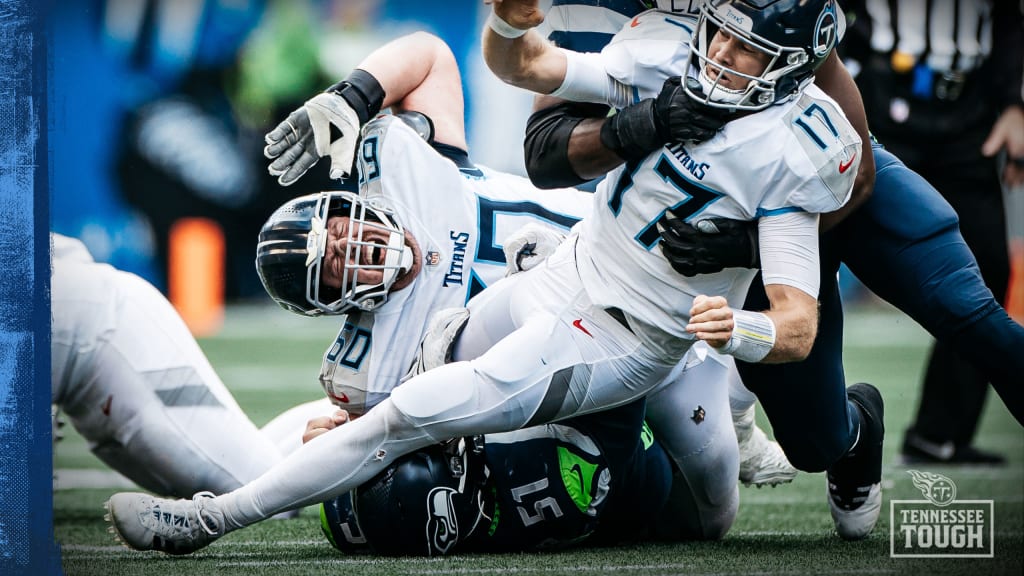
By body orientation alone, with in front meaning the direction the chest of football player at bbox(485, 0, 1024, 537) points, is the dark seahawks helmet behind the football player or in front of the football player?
in front

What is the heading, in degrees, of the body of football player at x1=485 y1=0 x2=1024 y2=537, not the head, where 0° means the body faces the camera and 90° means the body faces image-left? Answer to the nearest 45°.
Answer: approximately 45°

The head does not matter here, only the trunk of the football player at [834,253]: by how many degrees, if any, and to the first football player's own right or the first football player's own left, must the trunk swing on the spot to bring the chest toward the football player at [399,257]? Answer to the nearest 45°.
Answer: approximately 45° to the first football player's own right
